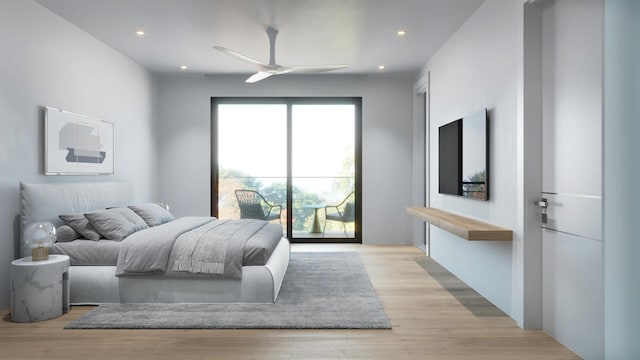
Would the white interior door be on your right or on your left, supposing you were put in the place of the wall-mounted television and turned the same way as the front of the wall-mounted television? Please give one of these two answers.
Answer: on your left

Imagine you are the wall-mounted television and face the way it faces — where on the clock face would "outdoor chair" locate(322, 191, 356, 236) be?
The outdoor chair is roughly at 3 o'clock from the wall-mounted television.

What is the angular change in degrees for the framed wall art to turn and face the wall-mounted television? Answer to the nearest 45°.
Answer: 0° — it already faces it

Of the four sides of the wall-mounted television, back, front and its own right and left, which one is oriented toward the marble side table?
front

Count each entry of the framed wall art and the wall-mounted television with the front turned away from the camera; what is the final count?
0

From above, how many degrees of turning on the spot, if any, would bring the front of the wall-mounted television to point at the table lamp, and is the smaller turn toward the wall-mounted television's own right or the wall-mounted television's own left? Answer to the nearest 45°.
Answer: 0° — it already faces it

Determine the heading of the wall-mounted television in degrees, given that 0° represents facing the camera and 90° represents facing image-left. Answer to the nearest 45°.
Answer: approximately 45°

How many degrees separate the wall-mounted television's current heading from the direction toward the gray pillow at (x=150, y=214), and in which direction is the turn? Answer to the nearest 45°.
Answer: approximately 45° to its right

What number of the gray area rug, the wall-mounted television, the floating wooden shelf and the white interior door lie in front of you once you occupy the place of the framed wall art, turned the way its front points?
4

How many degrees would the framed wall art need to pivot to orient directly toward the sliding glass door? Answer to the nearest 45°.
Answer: approximately 45° to its left

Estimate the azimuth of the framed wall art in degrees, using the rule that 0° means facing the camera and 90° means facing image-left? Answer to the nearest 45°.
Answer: approximately 315°
